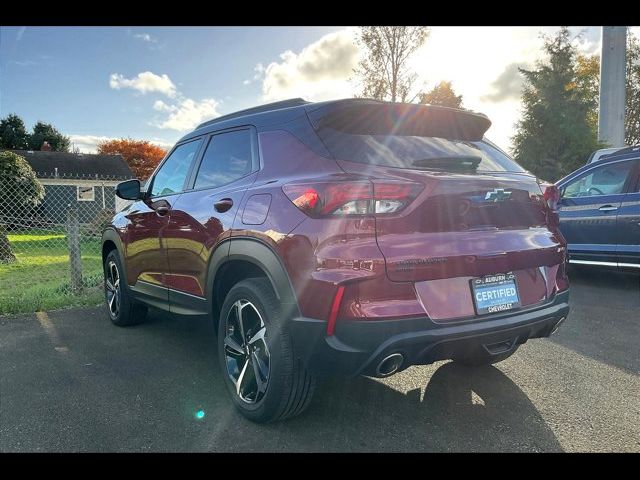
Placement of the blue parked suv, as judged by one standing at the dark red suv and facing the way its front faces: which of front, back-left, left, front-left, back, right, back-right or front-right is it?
right

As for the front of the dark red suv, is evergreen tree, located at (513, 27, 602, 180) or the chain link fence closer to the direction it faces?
the chain link fence

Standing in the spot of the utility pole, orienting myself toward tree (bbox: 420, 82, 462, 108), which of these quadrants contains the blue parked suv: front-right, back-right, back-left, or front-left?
back-left

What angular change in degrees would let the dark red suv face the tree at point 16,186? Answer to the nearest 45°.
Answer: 0° — it already faces it

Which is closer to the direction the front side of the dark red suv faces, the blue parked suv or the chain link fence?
the chain link fence

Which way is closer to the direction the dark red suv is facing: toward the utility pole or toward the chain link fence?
the chain link fence

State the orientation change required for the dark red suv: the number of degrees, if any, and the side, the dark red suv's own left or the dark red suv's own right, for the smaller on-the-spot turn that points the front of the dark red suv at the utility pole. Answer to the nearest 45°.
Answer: approximately 90° to the dark red suv's own right

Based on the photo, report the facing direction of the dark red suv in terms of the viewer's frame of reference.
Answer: facing away from the viewer and to the left of the viewer

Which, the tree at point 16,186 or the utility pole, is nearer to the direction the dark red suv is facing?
the tree

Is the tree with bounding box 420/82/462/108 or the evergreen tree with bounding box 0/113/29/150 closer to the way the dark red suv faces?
the evergreen tree

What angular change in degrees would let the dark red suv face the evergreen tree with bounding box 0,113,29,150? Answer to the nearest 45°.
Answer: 0° — it already faces it

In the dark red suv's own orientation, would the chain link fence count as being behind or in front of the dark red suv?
in front

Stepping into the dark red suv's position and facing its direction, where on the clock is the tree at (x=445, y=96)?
The tree is roughly at 2 o'clock from the dark red suv.
